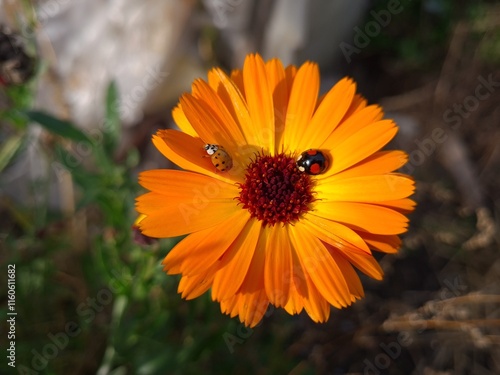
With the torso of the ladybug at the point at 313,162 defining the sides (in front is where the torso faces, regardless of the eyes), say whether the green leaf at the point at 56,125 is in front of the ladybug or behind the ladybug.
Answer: in front

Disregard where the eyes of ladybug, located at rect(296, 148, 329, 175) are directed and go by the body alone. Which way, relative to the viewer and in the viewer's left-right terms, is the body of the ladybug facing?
facing to the left of the viewer

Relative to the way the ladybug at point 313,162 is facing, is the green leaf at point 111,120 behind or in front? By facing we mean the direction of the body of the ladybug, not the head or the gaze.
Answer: in front
